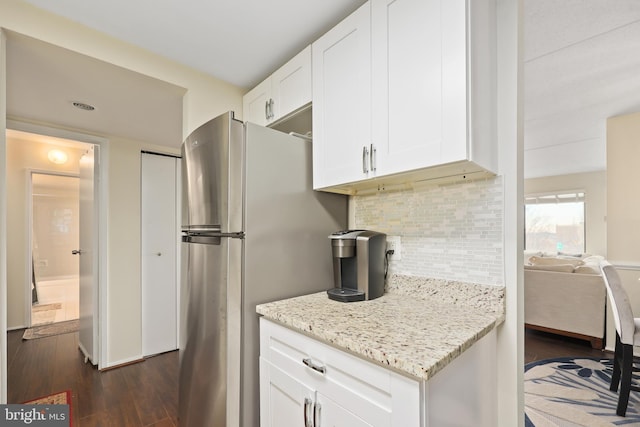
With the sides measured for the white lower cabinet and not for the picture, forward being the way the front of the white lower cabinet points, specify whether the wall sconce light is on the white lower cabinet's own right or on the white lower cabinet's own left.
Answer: on the white lower cabinet's own right

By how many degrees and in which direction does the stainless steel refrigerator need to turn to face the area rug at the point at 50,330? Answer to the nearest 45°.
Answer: approximately 90° to its right

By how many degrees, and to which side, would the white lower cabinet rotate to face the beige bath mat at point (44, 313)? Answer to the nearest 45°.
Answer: approximately 90° to its right

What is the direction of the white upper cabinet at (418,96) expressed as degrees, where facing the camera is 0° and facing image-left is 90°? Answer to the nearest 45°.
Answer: approximately 45°
